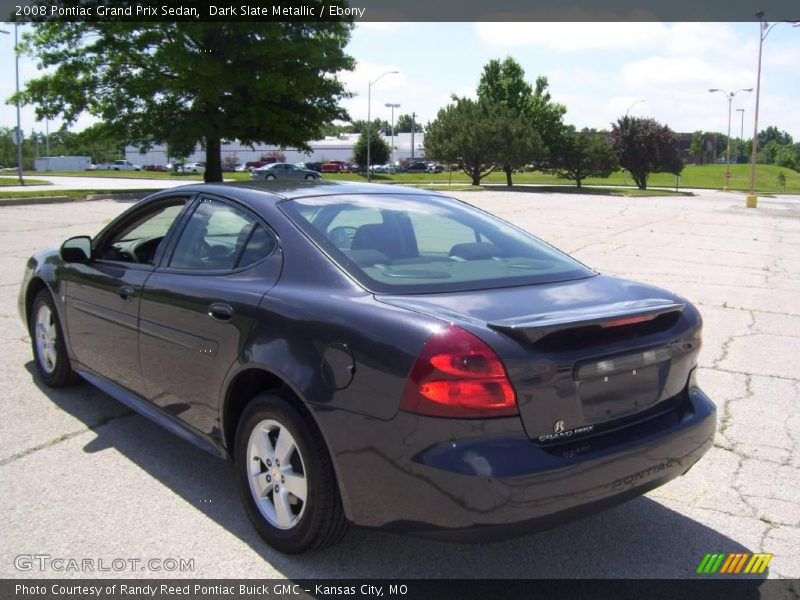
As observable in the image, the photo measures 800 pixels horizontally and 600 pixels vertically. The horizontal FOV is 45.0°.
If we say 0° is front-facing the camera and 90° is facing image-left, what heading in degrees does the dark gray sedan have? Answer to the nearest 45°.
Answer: approximately 135°
